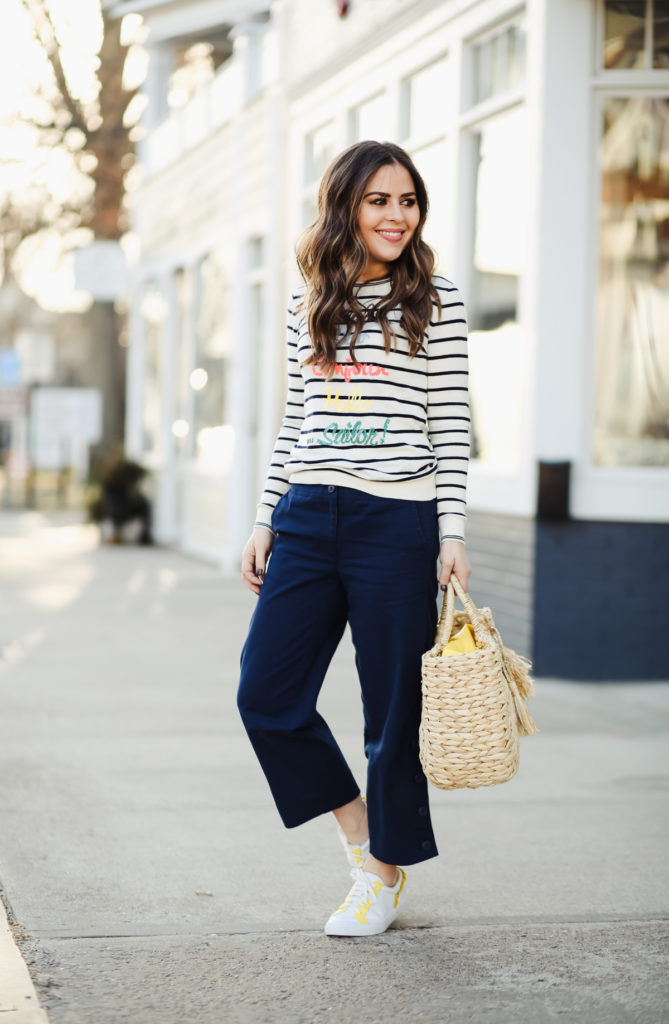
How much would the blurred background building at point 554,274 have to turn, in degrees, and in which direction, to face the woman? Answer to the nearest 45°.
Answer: approximately 45° to its left

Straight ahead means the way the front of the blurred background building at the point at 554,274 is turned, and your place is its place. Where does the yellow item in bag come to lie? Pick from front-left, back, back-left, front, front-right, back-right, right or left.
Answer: front-left

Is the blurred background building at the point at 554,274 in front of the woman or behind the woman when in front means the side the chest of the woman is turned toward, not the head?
behind

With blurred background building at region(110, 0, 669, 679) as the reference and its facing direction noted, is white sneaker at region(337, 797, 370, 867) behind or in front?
in front

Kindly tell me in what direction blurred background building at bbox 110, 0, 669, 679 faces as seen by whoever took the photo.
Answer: facing the viewer and to the left of the viewer

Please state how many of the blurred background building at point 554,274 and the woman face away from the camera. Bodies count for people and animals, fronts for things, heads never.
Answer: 0
